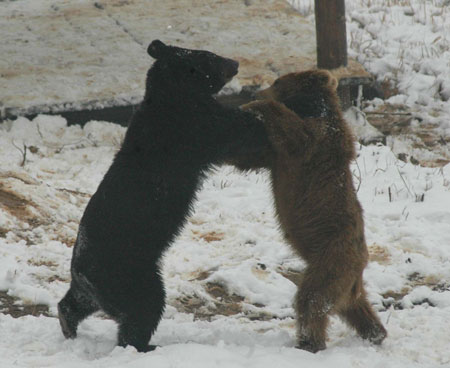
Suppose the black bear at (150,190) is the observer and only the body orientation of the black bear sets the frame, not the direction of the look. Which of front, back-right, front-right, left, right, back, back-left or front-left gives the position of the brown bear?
front

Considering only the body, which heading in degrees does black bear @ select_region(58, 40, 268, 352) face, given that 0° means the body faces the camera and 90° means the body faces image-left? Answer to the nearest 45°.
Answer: approximately 270°

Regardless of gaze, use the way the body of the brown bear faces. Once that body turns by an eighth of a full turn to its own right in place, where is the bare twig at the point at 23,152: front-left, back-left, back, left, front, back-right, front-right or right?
front

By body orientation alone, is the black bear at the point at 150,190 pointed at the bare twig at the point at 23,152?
no

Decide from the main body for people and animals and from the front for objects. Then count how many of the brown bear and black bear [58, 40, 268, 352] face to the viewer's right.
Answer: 1

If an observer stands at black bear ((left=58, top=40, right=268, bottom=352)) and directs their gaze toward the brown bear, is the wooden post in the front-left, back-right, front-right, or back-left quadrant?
front-left

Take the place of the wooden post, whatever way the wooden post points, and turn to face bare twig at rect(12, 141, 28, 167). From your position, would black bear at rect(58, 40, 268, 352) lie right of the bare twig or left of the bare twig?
left

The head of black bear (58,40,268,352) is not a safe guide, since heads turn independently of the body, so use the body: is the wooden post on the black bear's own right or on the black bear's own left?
on the black bear's own left

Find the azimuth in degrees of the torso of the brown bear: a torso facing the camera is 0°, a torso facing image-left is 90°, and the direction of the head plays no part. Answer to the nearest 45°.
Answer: approximately 90°

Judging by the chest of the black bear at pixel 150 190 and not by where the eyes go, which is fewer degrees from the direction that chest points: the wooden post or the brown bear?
the brown bear

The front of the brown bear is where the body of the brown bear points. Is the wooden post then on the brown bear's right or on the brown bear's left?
on the brown bear's right

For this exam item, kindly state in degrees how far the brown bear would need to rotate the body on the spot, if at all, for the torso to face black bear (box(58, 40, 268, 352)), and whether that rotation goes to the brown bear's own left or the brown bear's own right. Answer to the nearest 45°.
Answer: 0° — it already faces it

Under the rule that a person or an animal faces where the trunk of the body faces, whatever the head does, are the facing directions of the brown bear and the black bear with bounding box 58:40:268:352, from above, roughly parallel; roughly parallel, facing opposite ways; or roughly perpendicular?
roughly parallel, facing opposite ways
